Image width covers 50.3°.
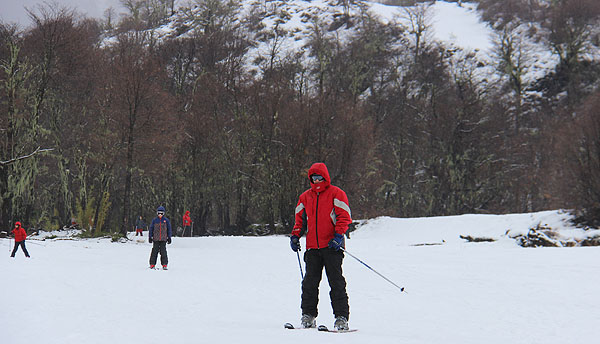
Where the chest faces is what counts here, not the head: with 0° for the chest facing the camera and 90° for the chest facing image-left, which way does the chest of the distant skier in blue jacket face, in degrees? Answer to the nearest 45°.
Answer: approximately 0°

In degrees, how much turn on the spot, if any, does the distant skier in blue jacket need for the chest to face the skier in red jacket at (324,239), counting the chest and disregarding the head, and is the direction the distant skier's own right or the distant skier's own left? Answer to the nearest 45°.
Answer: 0° — they already face them
